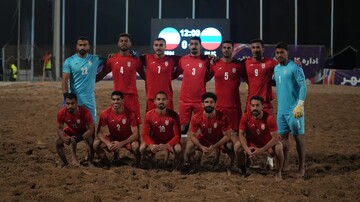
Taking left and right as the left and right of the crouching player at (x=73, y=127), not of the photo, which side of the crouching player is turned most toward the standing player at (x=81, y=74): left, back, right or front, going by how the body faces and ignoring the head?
back

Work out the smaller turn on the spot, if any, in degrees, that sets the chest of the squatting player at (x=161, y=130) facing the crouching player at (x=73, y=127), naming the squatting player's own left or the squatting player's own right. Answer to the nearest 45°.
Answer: approximately 90° to the squatting player's own right

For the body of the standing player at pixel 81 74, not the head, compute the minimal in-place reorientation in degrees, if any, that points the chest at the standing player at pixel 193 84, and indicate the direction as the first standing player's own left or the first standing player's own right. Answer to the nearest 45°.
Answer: approximately 90° to the first standing player's own left

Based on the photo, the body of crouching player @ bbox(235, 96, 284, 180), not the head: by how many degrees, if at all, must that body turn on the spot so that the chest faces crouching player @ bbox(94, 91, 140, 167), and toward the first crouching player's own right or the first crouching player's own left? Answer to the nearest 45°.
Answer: approximately 90° to the first crouching player's own right

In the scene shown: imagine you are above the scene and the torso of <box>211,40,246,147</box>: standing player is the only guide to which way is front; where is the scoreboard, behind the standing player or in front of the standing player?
behind

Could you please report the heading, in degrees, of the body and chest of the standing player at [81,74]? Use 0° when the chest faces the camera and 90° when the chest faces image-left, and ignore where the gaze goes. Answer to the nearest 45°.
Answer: approximately 0°

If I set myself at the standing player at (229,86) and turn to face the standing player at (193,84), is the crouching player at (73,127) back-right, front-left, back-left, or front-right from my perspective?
front-left

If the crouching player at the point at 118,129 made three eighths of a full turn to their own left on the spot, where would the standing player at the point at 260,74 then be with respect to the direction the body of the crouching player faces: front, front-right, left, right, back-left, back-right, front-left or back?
front-right

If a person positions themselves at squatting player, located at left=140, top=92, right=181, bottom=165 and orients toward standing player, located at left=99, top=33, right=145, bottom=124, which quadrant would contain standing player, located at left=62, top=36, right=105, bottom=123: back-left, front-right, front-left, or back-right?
front-left

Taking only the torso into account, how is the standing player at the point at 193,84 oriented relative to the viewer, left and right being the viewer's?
facing the viewer

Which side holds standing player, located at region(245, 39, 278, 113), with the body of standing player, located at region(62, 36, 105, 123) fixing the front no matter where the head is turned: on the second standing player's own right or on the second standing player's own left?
on the second standing player's own left

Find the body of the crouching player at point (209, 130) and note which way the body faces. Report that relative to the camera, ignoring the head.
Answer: toward the camera

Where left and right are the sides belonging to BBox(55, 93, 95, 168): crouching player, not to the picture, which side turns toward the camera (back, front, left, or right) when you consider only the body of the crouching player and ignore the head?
front
